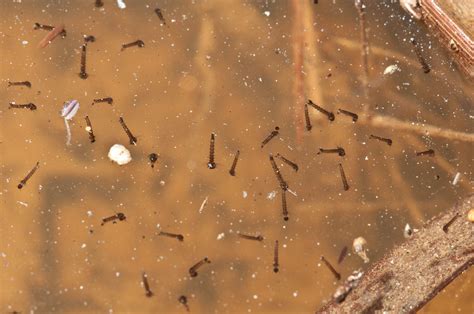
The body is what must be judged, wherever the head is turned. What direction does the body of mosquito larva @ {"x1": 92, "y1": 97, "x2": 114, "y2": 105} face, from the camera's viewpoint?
to the viewer's right

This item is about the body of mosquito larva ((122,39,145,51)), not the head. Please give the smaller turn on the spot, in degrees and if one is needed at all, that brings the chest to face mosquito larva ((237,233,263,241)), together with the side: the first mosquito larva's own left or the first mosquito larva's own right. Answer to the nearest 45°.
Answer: approximately 45° to the first mosquito larva's own right

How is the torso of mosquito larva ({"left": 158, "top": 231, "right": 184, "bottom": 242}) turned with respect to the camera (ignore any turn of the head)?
to the viewer's right

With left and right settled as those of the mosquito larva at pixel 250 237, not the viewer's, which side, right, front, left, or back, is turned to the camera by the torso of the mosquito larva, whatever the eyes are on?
right

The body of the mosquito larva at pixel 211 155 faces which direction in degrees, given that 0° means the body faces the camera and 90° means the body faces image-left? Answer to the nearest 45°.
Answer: approximately 0°
